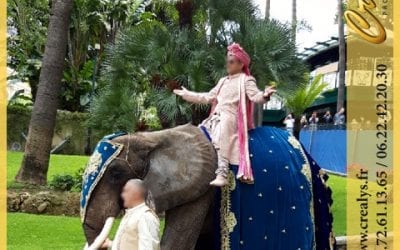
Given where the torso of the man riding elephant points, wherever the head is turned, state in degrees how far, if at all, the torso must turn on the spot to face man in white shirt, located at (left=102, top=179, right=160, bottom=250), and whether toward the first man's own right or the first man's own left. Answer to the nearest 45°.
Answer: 0° — they already face them

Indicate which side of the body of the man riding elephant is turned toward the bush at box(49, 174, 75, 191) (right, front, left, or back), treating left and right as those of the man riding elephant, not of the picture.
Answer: right

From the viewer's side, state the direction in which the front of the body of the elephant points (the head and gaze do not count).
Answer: to the viewer's left

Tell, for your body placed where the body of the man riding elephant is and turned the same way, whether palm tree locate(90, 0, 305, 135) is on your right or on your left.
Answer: on your right

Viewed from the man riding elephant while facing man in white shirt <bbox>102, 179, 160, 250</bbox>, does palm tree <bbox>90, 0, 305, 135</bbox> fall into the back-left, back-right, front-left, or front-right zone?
back-right

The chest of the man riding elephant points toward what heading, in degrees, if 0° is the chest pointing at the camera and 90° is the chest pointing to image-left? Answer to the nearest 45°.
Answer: approximately 45°

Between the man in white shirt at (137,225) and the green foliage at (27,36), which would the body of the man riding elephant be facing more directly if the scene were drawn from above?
the man in white shirt

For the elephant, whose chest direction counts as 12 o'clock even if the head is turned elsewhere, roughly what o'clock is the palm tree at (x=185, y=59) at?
The palm tree is roughly at 3 o'clock from the elephant.
